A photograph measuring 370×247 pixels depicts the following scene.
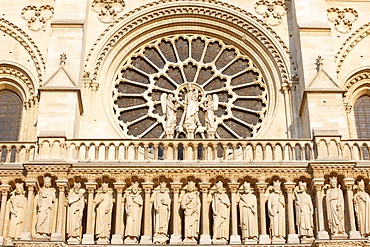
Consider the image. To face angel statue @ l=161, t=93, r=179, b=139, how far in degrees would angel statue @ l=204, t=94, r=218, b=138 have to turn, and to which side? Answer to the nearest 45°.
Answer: approximately 45° to its right

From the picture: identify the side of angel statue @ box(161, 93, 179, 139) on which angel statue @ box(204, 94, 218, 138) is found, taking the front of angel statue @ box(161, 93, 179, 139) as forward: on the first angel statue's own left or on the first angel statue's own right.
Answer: on the first angel statue's own left

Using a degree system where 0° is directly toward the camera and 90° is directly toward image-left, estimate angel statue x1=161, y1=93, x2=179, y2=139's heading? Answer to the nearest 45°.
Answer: approximately 315°

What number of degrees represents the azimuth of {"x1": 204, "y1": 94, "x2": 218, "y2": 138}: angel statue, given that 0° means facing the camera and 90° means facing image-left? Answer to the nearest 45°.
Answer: approximately 45°
